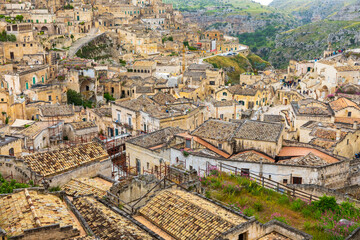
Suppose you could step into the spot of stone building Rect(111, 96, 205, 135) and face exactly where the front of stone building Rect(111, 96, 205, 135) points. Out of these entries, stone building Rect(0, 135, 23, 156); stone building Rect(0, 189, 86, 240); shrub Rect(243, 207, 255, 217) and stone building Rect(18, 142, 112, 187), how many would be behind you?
0

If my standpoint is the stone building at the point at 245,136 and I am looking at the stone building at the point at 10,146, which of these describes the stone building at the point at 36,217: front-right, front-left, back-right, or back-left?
front-left

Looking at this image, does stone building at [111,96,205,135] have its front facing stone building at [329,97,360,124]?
no

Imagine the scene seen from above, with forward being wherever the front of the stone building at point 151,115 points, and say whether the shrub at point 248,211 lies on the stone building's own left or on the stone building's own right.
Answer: on the stone building's own left

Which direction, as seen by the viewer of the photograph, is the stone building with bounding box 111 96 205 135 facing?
facing the viewer and to the left of the viewer

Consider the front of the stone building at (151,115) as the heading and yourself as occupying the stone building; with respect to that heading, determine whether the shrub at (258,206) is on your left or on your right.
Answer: on your left

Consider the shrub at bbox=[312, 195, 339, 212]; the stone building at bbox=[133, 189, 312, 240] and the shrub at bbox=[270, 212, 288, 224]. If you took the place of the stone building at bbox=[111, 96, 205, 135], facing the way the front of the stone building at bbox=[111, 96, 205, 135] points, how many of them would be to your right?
0

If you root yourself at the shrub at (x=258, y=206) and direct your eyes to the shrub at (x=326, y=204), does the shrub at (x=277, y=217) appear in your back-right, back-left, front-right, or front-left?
front-right

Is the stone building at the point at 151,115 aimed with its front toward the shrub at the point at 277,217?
no

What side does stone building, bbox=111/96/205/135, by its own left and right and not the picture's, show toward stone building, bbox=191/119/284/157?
left

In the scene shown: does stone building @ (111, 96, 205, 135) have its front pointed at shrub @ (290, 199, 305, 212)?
no

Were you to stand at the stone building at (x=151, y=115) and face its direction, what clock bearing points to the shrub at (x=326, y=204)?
The shrub is roughly at 10 o'clock from the stone building.

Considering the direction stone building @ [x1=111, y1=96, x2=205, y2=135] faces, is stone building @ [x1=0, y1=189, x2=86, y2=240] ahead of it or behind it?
ahead

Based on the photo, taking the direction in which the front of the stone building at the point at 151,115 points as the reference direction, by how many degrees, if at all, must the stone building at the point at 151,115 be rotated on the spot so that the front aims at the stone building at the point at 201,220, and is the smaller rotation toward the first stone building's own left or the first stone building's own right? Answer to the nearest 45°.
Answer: approximately 45° to the first stone building's own left
